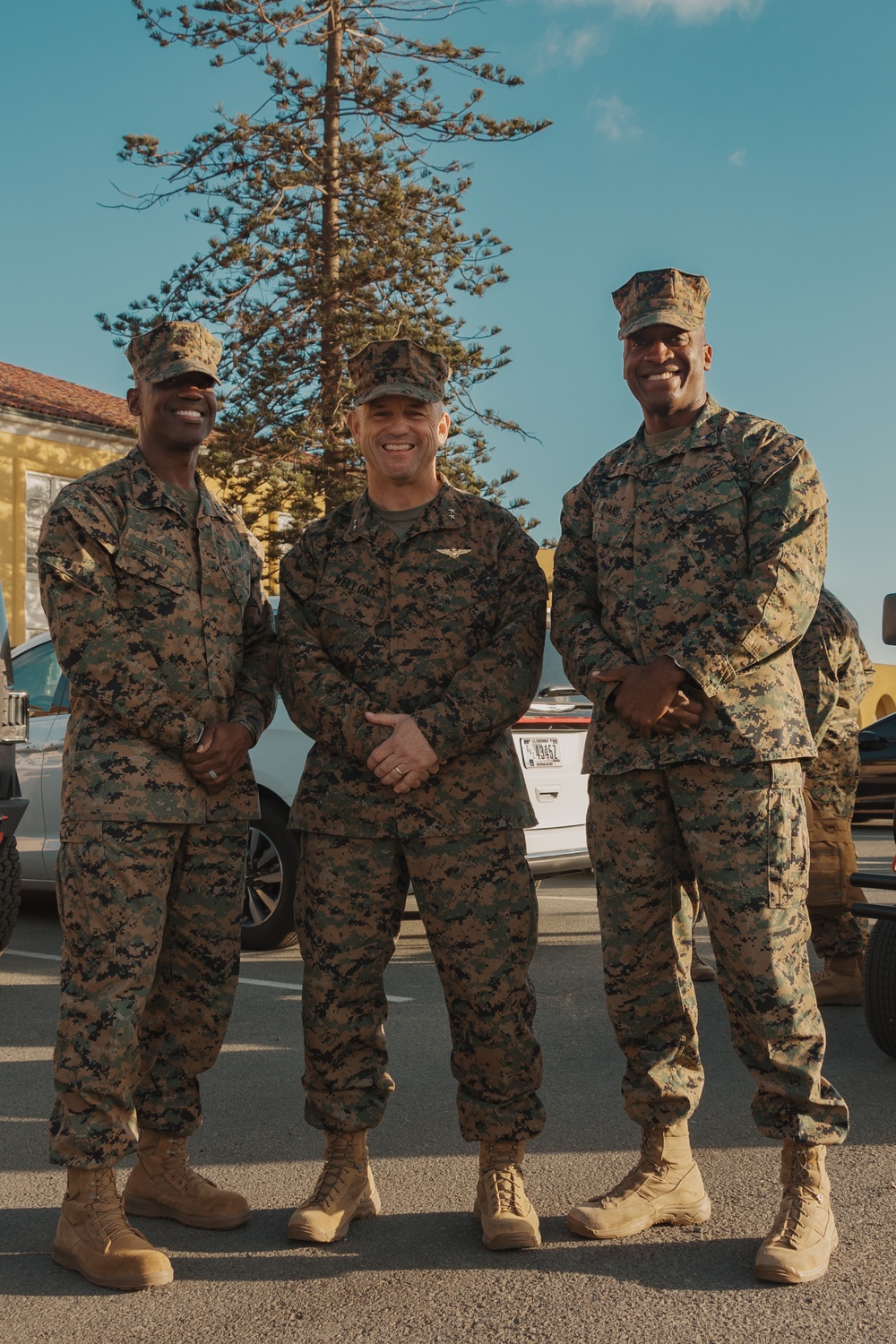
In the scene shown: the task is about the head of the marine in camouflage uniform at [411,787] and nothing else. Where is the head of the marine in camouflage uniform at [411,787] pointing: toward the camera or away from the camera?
toward the camera

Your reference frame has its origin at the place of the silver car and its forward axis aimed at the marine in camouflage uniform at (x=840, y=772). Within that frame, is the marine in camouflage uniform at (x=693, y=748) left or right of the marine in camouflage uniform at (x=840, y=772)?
right

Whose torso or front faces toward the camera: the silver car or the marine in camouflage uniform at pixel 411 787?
the marine in camouflage uniform

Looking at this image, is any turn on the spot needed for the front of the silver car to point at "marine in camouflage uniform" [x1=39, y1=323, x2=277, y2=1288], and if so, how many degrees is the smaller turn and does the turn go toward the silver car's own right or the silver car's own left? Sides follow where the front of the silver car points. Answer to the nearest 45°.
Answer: approximately 90° to the silver car's own left

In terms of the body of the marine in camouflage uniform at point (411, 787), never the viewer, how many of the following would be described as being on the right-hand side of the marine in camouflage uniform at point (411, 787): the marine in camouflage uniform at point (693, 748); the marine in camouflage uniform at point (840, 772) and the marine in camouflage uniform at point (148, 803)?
1

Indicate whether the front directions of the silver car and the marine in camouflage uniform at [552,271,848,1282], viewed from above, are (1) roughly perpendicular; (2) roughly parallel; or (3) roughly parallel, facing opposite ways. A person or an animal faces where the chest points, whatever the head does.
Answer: roughly perpendicular

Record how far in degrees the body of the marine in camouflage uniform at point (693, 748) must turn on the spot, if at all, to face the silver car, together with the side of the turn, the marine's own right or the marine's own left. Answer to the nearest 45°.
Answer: approximately 135° to the marine's own right

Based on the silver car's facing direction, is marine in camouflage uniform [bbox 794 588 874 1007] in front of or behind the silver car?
behind

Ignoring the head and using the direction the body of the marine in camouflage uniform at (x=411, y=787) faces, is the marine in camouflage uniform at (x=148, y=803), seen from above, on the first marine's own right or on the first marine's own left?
on the first marine's own right

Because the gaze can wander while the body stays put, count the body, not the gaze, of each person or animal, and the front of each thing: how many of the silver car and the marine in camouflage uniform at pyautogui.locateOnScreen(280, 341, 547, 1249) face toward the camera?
1

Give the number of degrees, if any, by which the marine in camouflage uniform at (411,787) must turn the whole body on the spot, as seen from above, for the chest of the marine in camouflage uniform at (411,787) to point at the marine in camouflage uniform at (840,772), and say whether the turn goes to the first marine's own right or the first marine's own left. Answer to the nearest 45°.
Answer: approximately 135° to the first marine's own left

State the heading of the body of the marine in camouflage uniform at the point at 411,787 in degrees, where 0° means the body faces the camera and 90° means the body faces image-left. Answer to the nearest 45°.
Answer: approximately 0°
